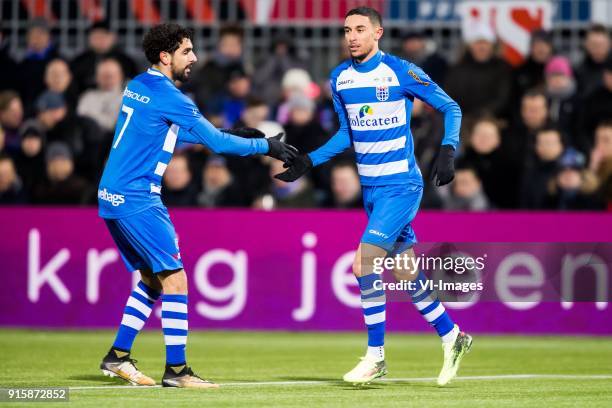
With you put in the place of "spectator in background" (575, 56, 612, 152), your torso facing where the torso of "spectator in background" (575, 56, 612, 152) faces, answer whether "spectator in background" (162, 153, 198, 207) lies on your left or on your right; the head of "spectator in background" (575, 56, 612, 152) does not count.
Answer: on your right

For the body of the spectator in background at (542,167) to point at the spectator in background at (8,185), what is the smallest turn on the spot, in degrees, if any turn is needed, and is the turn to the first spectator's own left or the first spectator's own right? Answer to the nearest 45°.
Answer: approximately 90° to the first spectator's own right

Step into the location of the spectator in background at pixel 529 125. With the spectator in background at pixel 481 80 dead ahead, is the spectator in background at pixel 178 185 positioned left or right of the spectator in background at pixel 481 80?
left

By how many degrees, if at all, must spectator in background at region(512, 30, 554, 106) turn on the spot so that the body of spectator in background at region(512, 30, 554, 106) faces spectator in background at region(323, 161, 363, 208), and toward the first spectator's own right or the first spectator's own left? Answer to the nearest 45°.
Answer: approximately 45° to the first spectator's own right

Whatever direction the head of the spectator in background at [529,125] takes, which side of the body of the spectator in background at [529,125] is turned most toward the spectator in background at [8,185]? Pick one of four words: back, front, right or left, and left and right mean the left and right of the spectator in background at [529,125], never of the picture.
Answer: right

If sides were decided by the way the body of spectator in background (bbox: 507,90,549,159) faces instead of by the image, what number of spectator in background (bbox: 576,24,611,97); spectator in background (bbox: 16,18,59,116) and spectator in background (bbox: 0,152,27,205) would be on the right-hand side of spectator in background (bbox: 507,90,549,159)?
2

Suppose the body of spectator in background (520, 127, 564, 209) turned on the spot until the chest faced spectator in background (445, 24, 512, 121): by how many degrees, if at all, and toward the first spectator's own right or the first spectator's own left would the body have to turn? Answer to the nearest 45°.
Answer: approximately 135° to the first spectator's own right
